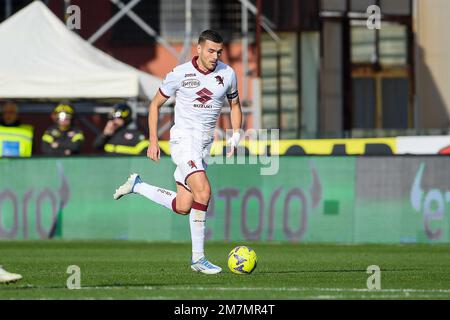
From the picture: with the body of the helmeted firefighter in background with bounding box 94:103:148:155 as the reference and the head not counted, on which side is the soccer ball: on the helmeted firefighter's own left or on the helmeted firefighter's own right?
on the helmeted firefighter's own left

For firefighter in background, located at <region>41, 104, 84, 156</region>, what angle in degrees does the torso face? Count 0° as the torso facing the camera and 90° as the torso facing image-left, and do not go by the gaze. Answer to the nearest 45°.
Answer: approximately 0°

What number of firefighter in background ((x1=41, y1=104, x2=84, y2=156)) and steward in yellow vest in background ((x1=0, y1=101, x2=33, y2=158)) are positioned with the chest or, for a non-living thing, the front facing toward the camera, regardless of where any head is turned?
2

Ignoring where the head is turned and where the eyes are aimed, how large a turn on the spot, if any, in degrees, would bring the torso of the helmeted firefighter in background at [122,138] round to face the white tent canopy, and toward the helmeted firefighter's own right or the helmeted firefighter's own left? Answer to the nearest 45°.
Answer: approximately 90° to the helmeted firefighter's own right

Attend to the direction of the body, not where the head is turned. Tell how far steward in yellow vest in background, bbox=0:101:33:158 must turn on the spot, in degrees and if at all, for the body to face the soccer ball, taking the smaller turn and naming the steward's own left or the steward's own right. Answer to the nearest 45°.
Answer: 0° — they already face it
